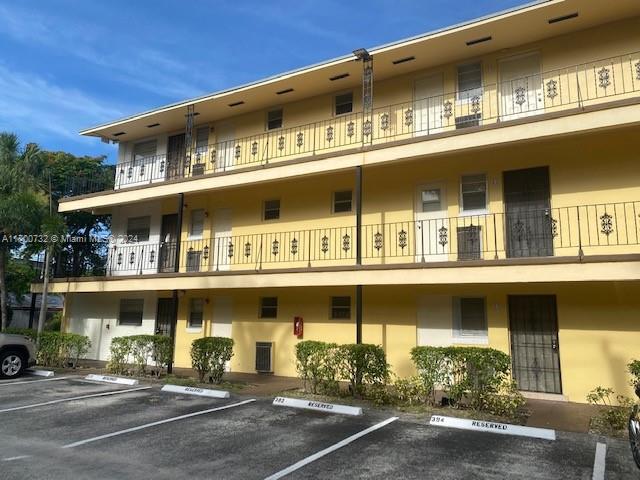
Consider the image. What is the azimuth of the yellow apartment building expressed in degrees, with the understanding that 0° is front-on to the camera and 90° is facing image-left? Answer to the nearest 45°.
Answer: approximately 45°

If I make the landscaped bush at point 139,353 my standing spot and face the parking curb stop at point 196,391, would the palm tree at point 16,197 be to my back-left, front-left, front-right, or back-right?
back-right

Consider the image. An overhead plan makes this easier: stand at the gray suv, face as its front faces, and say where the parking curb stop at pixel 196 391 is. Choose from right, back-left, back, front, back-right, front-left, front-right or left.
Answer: front-right

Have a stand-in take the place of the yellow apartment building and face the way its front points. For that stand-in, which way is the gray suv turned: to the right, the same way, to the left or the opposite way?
the opposite way

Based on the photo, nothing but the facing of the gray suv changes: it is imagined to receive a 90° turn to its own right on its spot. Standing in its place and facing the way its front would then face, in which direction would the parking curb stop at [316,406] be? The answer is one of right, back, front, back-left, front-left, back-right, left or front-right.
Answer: front-left

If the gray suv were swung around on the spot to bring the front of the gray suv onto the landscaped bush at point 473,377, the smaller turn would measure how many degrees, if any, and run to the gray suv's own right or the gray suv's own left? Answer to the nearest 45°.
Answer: approximately 45° to the gray suv's own right

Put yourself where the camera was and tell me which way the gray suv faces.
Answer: facing to the right of the viewer

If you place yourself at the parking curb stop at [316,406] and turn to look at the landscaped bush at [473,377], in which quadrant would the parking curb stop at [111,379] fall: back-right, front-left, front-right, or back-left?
back-left
